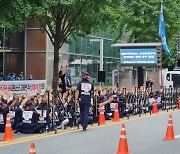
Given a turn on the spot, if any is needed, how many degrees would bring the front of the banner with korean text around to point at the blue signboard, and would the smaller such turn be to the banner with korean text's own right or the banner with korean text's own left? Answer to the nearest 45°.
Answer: approximately 135° to the banner with korean text's own left

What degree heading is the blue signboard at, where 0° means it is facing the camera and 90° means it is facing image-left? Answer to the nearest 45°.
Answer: approximately 0°

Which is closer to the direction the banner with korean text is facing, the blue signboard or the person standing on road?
the person standing on road

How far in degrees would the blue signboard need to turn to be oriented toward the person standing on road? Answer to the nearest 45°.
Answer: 0° — it already faces them

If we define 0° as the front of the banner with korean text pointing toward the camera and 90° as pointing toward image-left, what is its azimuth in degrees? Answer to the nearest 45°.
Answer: approximately 0°

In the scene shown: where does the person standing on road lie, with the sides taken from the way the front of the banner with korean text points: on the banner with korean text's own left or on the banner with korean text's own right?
on the banner with korean text's own left
